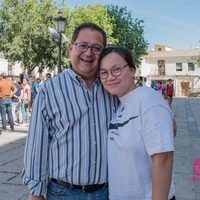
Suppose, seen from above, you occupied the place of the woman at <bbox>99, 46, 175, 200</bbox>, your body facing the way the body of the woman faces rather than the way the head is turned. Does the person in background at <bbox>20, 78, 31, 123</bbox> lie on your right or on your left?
on your right

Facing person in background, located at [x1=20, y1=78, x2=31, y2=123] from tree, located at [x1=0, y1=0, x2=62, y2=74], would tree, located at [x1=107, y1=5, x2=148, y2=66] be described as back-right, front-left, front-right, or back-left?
back-left

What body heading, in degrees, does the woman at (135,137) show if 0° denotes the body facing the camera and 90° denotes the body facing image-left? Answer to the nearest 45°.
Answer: approximately 45°

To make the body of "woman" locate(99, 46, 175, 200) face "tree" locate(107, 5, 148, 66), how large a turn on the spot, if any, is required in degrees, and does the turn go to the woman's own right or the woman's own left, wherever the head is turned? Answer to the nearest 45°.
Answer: approximately 135° to the woman's own right

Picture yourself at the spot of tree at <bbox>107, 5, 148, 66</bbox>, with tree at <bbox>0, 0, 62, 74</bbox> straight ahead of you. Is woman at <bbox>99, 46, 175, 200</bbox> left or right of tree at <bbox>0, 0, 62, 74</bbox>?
left
